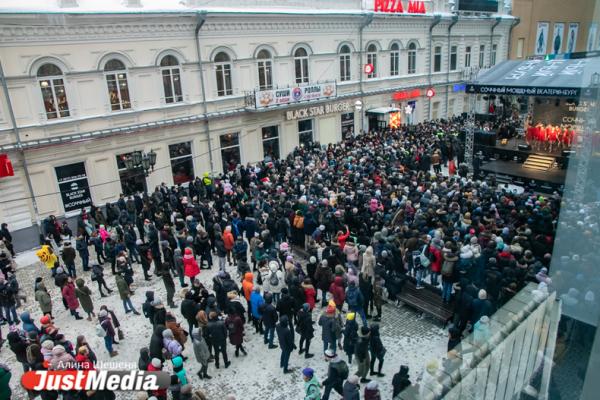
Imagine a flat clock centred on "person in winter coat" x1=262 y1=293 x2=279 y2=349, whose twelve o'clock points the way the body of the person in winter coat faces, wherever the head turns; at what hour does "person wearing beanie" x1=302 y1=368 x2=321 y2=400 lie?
The person wearing beanie is roughly at 4 o'clock from the person in winter coat.

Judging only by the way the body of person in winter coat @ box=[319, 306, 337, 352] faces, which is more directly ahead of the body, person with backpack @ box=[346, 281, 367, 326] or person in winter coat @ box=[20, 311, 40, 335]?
the person with backpack

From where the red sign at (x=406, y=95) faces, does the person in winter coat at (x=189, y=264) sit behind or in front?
in front

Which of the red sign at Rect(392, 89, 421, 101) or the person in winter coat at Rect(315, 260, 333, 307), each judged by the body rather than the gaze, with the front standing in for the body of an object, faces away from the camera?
the person in winter coat

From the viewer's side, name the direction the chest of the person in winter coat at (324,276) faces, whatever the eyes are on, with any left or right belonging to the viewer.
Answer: facing away from the viewer

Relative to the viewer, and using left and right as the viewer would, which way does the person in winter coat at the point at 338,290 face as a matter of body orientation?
facing away from the viewer and to the right of the viewer

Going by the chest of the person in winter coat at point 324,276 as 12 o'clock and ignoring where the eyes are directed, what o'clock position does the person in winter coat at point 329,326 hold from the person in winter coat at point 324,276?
the person in winter coat at point 329,326 is roughly at 6 o'clock from the person in winter coat at point 324,276.

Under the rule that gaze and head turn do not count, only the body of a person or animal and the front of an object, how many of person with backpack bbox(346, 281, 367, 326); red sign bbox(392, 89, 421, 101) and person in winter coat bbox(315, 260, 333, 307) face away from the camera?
2

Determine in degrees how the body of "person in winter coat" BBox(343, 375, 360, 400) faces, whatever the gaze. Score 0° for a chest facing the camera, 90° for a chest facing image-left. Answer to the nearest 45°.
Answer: approximately 225°

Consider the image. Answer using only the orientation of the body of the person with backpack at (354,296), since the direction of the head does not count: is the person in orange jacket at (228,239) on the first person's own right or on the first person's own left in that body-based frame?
on the first person's own left

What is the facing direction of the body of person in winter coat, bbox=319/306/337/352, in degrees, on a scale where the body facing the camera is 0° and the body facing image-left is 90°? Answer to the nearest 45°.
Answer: approximately 225°

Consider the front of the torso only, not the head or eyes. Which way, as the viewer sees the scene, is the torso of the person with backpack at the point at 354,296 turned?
away from the camera

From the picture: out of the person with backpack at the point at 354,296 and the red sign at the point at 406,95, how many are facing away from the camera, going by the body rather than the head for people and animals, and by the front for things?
1

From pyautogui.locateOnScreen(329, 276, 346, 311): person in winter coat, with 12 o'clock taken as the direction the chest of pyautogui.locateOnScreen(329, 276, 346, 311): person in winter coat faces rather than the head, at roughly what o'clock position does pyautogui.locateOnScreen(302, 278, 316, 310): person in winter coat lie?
pyautogui.locateOnScreen(302, 278, 316, 310): person in winter coat is roughly at 7 o'clock from pyautogui.locateOnScreen(329, 276, 346, 311): person in winter coat.

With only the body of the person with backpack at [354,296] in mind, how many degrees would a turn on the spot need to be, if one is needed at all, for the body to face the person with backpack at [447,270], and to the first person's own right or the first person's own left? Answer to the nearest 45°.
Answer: approximately 45° to the first person's own right

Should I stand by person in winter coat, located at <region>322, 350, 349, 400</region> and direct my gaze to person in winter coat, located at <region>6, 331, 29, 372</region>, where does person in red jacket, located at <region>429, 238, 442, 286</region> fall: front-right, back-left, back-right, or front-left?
back-right

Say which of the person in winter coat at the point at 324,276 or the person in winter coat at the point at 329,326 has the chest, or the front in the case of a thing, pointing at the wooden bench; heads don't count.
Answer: the person in winter coat at the point at 329,326

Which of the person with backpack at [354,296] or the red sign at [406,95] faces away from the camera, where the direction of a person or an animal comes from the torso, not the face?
the person with backpack

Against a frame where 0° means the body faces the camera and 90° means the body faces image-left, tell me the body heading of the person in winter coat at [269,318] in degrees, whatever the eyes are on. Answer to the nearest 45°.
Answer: approximately 225°
